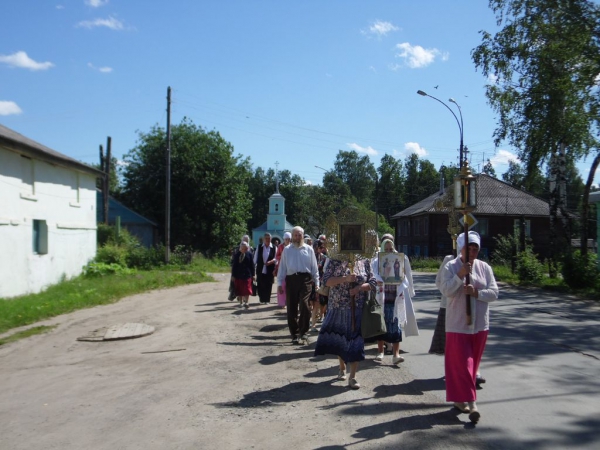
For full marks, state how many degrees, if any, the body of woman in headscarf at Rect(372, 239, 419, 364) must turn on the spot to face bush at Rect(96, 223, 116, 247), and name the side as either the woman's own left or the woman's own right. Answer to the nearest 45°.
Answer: approximately 135° to the woman's own right

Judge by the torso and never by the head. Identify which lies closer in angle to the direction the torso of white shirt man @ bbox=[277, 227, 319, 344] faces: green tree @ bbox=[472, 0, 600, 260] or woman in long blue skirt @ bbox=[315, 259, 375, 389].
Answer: the woman in long blue skirt

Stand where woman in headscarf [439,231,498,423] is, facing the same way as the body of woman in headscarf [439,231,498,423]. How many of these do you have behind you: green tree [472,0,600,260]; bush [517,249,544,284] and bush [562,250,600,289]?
3

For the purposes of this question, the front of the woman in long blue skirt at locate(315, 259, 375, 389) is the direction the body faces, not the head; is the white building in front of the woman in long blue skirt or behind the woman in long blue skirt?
behind

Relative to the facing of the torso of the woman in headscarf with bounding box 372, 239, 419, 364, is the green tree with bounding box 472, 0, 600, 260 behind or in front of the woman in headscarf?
behind

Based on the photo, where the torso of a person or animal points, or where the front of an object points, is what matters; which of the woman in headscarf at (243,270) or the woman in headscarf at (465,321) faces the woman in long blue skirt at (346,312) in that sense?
the woman in headscarf at (243,270)

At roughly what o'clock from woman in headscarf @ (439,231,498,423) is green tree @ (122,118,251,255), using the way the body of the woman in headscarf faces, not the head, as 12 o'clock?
The green tree is roughly at 5 o'clock from the woman in headscarf.

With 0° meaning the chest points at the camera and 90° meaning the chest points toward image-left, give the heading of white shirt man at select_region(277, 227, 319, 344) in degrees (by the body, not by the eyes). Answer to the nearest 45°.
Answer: approximately 0°

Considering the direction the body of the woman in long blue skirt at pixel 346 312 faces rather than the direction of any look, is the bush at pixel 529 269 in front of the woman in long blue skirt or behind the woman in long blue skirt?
behind

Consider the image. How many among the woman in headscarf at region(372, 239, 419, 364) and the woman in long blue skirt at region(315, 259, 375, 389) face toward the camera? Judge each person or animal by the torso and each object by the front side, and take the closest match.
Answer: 2

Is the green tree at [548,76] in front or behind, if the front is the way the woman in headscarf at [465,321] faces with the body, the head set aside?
behind

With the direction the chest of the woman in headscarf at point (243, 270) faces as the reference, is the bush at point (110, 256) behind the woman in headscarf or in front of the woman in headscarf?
behind
